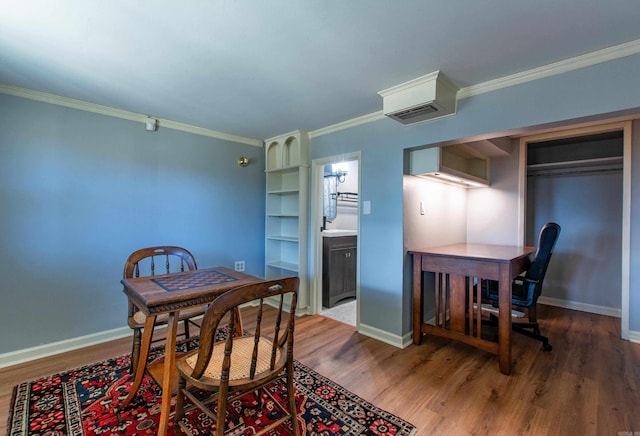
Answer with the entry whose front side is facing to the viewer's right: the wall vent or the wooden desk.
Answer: the wooden desk

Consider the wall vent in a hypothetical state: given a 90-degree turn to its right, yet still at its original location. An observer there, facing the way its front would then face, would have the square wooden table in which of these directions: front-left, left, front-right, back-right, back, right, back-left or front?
left

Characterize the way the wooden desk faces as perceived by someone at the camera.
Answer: facing to the right of the viewer

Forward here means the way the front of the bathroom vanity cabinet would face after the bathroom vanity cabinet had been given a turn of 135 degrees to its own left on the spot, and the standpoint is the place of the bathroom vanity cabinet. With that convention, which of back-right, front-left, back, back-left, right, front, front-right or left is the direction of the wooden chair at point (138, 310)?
back-left

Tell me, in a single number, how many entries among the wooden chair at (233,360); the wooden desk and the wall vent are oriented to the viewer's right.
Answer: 1

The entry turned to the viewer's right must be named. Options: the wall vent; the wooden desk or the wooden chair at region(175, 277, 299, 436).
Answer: the wooden desk

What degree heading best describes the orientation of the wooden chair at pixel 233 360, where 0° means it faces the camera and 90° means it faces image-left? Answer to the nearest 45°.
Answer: approximately 135°

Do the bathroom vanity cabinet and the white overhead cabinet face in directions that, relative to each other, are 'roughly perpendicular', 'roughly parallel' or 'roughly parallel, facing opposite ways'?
roughly parallel

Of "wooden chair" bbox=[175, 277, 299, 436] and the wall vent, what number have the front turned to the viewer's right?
0

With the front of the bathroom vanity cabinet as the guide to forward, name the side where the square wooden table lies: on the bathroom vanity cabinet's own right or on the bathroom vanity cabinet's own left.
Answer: on the bathroom vanity cabinet's own right

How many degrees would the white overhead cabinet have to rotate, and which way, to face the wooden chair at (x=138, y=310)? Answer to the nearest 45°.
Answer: approximately 90° to its right

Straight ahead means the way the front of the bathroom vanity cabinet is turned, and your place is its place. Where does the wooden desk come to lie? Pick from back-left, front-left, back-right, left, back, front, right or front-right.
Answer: front
